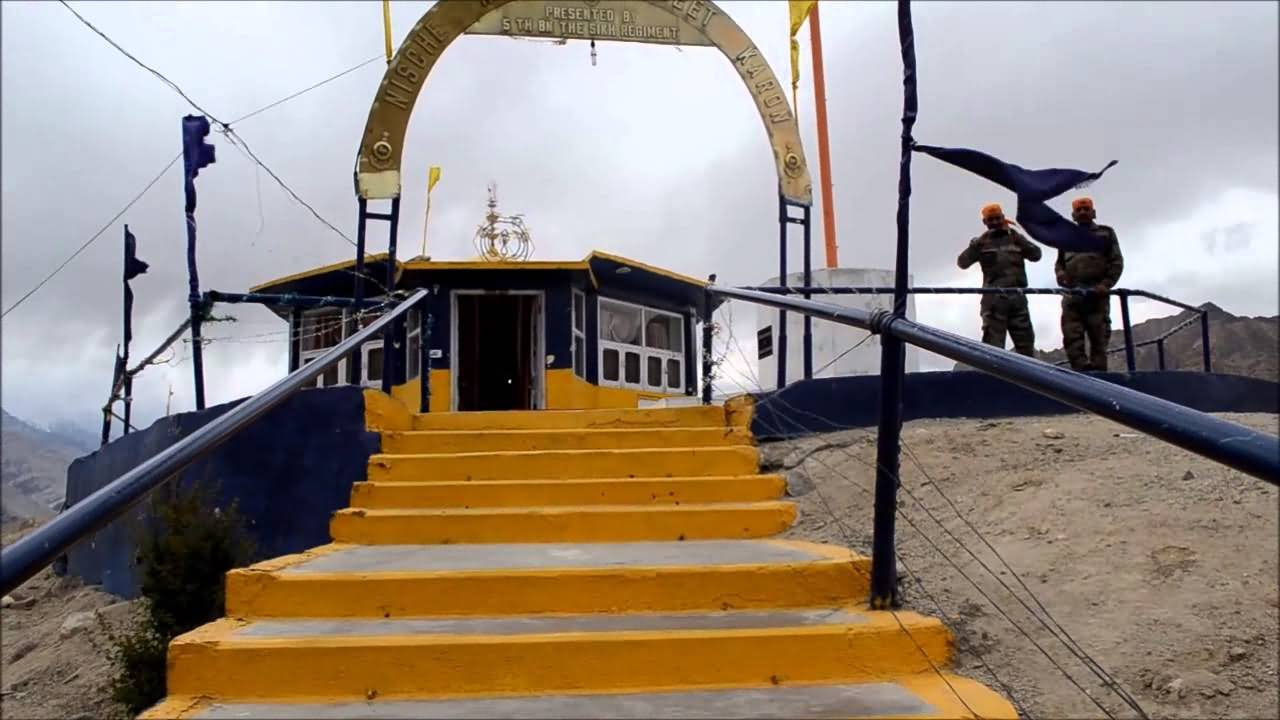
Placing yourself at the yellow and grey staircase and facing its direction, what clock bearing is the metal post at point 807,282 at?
The metal post is roughly at 7 o'clock from the yellow and grey staircase.

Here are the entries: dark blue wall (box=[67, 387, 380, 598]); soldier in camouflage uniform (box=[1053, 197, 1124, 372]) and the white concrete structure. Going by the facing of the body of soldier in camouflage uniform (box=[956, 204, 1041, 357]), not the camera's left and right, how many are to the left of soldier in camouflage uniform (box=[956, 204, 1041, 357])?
1

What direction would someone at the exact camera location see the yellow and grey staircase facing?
facing the viewer

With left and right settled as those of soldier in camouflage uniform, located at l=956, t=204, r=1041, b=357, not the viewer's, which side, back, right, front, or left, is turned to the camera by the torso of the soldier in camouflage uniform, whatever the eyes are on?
front

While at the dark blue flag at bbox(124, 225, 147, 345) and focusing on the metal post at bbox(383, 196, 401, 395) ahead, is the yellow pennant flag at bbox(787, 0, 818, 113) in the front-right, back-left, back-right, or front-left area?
front-left

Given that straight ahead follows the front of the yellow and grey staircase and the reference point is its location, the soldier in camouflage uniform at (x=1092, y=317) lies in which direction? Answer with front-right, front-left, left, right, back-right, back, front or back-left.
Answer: back-left

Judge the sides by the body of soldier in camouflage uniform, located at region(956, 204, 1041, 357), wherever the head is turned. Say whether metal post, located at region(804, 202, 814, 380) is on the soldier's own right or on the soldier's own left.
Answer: on the soldier's own right

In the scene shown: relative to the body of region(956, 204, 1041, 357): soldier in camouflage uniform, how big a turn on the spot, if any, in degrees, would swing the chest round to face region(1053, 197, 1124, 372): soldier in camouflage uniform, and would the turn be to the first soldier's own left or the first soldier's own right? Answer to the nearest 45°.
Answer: approximately 90° to the first soldier's own left

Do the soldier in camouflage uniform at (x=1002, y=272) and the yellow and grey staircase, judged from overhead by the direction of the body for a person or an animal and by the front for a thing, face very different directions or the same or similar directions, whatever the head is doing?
same or similar directions

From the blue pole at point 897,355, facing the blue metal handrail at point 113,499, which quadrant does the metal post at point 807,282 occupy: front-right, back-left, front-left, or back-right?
back-right

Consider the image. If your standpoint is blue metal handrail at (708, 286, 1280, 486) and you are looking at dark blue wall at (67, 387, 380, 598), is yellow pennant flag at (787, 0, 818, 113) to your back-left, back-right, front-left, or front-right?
front-right

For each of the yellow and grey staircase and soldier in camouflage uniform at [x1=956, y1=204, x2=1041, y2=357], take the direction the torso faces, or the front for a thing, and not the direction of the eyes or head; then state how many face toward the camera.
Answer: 2

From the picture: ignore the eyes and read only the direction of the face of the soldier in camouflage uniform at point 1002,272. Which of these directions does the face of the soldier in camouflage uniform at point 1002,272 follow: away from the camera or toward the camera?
toward the camera

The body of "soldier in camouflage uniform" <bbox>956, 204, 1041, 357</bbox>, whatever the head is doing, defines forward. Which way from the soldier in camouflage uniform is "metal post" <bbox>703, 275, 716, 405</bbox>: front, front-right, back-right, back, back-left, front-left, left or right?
front-right

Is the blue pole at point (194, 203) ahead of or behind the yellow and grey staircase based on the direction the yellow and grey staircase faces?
behind
